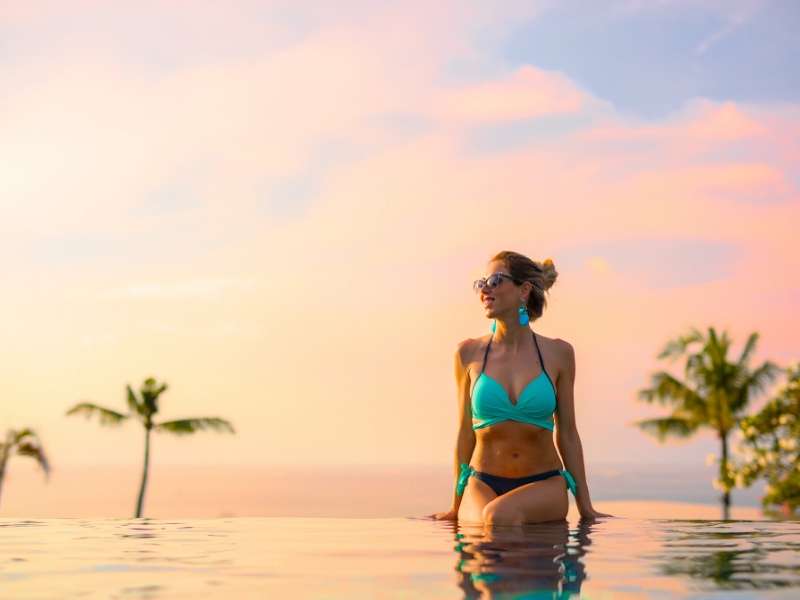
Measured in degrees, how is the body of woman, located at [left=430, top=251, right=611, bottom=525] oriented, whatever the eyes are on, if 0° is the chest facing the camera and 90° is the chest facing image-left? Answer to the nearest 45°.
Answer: approximately 0°

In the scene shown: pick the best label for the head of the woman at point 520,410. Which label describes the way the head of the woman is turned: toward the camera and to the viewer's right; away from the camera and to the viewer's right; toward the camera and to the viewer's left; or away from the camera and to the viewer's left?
toward the camera and to the viewer's left
